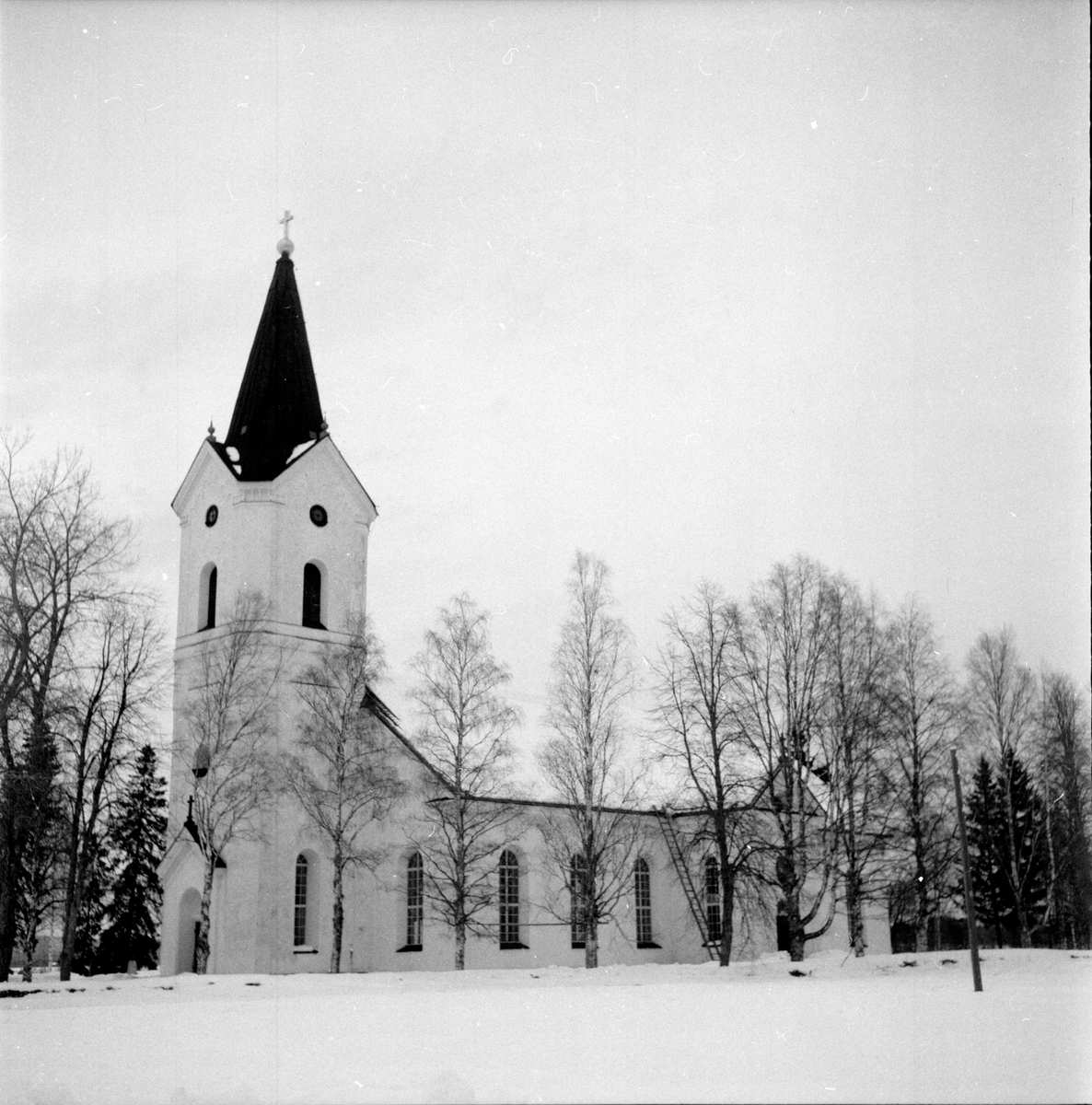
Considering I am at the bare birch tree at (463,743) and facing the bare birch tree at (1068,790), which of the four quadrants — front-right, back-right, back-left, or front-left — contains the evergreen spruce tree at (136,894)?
back-left

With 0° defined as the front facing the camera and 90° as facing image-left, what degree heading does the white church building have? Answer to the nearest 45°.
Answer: approximately 45°

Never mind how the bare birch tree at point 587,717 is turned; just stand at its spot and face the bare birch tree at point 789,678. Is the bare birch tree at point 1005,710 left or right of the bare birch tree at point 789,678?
left

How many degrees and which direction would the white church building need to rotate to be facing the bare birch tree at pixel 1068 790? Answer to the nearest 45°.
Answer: approximately 135° to its left

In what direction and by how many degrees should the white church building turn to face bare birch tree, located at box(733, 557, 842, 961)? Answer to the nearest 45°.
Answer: approximately 90° to its left

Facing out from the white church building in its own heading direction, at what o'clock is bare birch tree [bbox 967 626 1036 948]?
The bare birch tree is roughly at 6 o'clock from the white church building.
